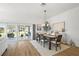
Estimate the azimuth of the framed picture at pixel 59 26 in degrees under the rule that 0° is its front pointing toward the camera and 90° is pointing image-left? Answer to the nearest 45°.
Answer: approximately 45°
